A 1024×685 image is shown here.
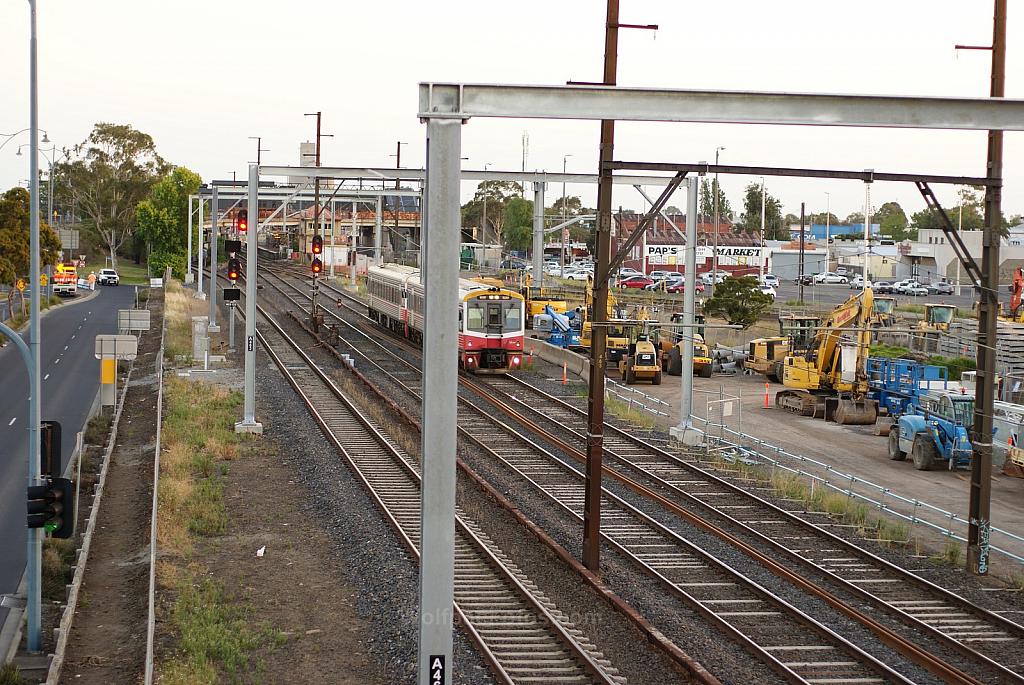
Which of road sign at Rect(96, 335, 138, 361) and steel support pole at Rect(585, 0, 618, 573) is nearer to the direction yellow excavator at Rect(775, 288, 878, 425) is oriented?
the steel support pole

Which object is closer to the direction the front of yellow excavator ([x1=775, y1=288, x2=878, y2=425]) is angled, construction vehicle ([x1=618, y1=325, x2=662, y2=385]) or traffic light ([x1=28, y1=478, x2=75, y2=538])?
the traffic light

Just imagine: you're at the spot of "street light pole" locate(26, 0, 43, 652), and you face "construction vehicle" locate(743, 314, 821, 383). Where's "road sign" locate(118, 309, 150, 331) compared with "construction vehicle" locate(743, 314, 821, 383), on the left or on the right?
left

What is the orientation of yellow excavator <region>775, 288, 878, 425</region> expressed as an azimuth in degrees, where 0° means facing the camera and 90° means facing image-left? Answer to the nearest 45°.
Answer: approximately 315°

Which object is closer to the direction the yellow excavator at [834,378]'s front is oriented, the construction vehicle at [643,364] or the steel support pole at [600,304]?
the steel support pole

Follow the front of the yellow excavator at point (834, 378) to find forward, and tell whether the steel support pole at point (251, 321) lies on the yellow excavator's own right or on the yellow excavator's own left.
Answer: on the yellow excavator's own right

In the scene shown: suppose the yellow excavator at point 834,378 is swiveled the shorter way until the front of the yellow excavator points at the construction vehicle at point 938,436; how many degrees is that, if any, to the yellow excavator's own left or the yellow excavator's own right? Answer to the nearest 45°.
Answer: approximately 45° to the yellow excavator's own right

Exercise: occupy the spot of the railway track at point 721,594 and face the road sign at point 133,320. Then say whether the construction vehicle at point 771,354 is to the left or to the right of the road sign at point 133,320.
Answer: right

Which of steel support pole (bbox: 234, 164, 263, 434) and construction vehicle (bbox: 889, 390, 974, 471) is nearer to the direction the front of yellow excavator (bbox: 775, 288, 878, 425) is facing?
the construction vehicle
